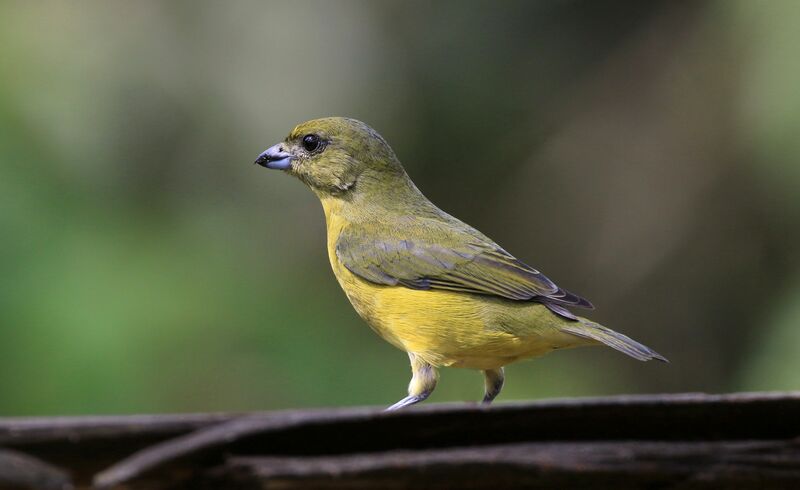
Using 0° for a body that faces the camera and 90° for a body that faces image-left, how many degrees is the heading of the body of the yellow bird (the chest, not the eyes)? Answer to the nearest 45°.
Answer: approximately 90°
